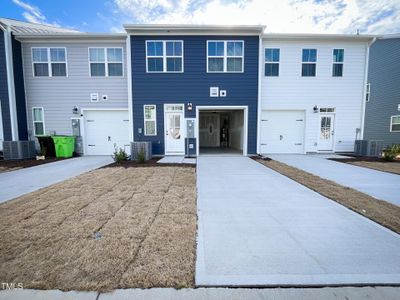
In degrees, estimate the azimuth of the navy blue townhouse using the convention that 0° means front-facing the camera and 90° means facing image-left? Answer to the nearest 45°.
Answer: approximately 0°

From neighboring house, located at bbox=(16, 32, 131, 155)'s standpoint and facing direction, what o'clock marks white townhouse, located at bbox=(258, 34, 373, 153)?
The white townhouse is roughly at 10 o'clock from the neighboring house.

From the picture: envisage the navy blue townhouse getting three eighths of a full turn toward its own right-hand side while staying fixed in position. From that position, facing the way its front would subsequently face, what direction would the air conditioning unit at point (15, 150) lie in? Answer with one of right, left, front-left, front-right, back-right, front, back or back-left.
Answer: front-left

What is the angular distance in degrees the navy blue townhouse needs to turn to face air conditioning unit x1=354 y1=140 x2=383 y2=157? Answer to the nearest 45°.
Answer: approximately 90° to its left

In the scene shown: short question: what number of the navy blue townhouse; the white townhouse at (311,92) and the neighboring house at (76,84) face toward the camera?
3

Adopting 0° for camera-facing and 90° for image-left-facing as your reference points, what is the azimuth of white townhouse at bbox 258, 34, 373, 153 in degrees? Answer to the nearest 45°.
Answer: approximately 0°

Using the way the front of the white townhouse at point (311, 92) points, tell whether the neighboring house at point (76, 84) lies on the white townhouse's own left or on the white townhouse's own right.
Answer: on the white townhouse's own right

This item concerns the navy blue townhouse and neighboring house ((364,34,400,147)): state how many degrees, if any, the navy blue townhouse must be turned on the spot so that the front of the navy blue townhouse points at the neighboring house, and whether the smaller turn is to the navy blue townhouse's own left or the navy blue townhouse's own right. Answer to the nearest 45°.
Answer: approximately 90° to the navy blue townhouse's own left

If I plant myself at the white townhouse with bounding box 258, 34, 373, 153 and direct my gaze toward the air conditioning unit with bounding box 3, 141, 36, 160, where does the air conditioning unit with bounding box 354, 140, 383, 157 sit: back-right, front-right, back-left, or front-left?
back-left

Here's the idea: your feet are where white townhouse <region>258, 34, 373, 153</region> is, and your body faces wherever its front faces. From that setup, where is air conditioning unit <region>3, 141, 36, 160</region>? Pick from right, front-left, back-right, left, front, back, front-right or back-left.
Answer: front-right

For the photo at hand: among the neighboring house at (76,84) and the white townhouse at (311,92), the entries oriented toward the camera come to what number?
2

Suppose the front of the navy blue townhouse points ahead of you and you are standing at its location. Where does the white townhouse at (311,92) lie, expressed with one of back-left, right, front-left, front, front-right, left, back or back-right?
left
